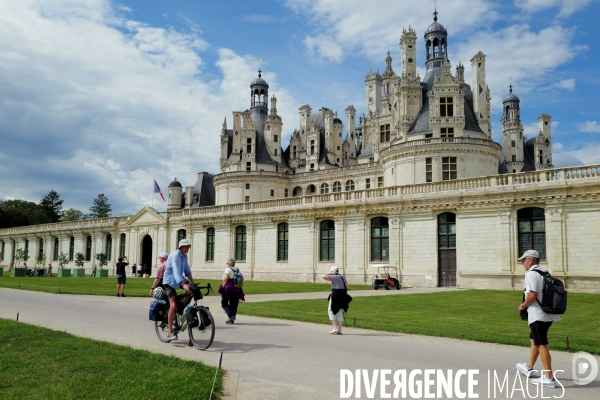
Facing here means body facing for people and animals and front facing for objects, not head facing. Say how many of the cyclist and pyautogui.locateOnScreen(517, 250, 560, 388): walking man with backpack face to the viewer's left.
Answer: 1

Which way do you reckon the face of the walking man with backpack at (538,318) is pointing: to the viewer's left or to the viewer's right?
to the viewer's left

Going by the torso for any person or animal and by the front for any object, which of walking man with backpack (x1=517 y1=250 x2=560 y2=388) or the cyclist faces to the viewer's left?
the walking man with backpack

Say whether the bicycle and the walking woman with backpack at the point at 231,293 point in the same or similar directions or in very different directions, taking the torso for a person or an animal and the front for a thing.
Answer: very different directions

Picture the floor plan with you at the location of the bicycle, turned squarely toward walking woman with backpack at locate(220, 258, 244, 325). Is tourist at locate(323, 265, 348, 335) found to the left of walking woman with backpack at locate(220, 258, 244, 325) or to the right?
right

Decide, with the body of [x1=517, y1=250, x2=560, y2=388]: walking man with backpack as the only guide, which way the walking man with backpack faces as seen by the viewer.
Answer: to the viewer's left

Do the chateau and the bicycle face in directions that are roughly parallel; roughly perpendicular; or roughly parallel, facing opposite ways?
roughly perpendicular

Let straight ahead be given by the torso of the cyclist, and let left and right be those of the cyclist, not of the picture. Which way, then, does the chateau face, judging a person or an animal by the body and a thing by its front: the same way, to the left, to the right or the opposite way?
to the right

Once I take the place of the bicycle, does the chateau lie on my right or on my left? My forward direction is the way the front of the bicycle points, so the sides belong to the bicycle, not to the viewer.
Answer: on my left

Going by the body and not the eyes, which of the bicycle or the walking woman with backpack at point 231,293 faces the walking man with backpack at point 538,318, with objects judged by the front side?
the bicycle

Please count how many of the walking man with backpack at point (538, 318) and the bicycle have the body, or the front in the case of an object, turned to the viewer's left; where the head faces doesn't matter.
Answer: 1

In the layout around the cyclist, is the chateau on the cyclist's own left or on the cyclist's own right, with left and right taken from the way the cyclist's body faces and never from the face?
on the cyclist's own left
